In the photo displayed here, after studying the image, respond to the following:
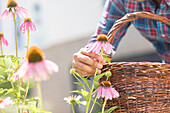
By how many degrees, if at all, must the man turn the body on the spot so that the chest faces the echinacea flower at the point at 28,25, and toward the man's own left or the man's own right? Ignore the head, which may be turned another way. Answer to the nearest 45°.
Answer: approximately 45° to the man's own right

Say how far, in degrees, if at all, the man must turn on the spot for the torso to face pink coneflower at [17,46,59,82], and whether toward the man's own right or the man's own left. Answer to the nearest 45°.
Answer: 0° — they already face it

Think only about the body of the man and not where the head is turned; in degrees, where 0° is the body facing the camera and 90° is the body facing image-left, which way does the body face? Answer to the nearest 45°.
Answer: approximately 0°
